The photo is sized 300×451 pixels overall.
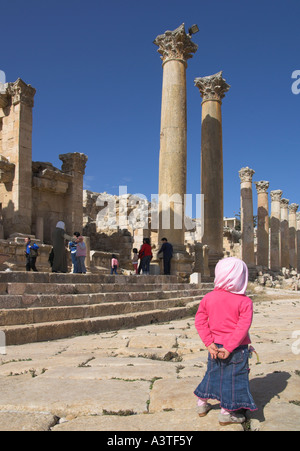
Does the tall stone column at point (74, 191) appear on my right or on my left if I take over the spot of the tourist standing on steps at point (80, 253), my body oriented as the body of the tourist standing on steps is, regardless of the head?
on my right

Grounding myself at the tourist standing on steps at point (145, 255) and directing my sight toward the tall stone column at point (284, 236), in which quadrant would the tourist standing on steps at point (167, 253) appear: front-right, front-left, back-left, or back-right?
front-right

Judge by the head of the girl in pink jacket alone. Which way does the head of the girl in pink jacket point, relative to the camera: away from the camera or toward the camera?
away from the camera

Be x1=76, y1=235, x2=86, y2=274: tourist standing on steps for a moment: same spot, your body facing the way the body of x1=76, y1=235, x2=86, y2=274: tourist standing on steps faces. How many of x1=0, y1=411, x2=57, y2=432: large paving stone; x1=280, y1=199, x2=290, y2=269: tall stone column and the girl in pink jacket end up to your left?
2

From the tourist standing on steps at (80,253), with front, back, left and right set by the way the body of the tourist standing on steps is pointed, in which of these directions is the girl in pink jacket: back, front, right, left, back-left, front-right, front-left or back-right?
left

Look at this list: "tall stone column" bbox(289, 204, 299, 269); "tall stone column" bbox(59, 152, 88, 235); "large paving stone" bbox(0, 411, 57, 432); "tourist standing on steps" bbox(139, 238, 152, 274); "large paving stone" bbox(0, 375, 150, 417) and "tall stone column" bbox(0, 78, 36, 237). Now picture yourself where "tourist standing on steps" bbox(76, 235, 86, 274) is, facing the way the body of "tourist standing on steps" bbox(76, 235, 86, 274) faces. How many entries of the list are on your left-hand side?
2
